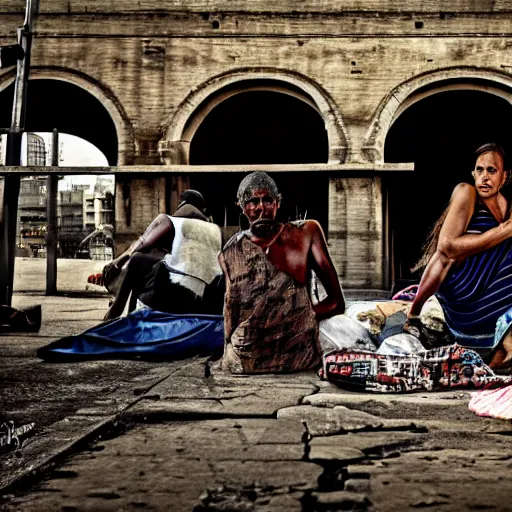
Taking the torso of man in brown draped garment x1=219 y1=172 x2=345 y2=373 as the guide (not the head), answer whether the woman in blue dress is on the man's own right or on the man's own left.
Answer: on the man's own left

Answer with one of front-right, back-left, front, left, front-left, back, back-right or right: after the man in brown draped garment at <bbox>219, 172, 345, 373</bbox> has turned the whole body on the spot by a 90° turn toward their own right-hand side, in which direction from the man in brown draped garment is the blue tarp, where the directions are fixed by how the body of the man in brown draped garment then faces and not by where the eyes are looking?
front-right

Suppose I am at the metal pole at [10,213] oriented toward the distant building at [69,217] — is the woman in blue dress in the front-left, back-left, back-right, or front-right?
back-right

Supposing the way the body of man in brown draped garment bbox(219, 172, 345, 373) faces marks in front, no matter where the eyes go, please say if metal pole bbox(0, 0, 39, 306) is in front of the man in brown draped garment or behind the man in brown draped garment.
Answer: behind

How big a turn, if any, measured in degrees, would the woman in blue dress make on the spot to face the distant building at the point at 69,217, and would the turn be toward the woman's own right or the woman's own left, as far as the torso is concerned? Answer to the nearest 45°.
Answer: approximately 180°

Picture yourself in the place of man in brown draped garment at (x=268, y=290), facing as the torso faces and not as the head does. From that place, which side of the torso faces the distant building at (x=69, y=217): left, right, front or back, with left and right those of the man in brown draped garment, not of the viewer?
back

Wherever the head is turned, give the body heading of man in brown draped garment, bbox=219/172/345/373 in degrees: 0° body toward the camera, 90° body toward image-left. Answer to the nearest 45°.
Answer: approximately 0°
